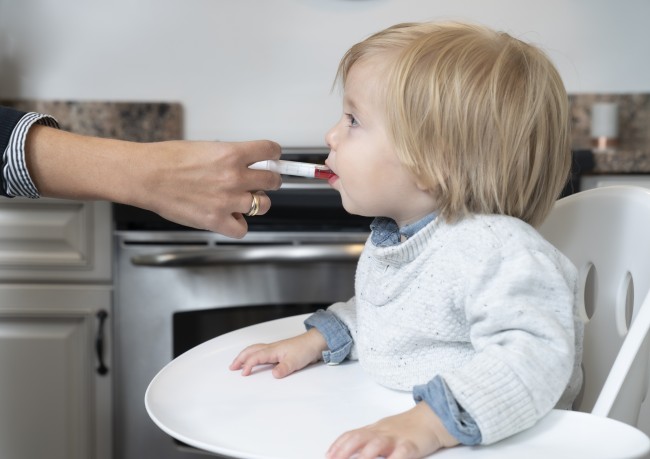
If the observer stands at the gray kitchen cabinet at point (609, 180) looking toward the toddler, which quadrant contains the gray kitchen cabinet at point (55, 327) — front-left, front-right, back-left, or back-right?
front-right

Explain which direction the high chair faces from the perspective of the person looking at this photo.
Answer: facing the viewer and to the left of the viewer

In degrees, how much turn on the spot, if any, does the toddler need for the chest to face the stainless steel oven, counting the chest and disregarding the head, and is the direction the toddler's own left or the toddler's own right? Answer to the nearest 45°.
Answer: approximately 90° to the toddler's own right

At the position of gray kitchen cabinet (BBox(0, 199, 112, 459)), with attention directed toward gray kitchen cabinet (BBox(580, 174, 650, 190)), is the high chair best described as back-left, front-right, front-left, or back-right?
front-right

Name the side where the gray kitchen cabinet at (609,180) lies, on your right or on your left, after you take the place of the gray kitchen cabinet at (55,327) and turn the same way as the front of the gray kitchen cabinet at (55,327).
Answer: on your left

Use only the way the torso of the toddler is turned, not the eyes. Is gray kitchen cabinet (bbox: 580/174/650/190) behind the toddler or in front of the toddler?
behind

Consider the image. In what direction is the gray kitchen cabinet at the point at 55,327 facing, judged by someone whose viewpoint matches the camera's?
facing the viewer

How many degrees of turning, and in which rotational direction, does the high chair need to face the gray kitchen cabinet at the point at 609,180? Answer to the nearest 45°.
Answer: approximately 135° to its right

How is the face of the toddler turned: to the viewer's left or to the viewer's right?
to the viewer's left

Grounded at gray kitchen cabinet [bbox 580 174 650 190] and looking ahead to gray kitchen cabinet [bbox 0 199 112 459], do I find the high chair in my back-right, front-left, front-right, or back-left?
front-left

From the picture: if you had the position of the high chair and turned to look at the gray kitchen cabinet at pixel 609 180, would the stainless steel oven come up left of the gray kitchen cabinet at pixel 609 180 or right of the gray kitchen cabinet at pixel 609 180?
left

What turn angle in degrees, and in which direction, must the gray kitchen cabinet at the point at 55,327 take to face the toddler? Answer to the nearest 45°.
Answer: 0° — it already faces them

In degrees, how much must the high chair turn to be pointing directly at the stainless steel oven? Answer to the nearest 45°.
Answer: approximately 90° to its right

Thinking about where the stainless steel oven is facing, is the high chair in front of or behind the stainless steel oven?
in front

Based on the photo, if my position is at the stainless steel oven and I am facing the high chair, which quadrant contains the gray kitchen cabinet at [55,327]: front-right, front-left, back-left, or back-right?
back-right

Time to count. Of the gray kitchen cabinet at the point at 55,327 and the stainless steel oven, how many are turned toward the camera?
2

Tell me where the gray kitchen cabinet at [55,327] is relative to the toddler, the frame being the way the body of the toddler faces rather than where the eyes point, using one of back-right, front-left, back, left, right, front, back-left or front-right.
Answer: right

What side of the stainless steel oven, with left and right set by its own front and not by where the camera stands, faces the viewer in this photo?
front
